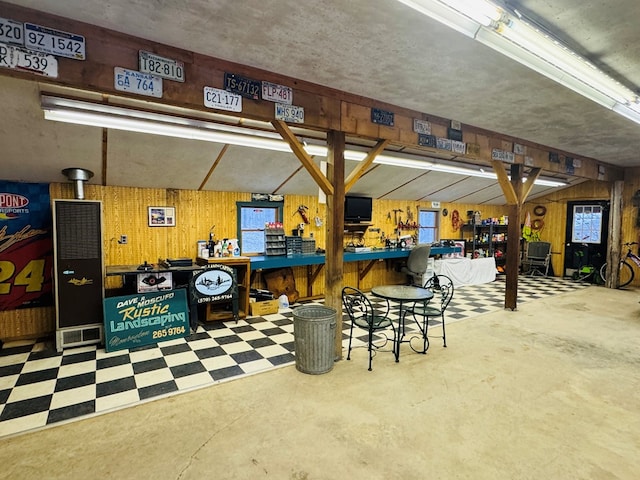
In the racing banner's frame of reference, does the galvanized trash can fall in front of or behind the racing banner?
in front

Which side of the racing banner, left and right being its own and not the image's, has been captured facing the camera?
front

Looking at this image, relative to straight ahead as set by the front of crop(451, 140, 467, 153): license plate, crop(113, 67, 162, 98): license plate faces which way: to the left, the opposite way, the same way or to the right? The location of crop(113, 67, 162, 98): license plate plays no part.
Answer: the same way

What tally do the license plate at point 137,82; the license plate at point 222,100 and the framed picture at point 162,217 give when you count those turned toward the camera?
3

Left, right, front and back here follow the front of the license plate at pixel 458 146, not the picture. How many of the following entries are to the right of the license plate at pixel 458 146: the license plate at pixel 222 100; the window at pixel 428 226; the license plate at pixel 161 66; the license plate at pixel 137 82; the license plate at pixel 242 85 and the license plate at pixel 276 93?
5

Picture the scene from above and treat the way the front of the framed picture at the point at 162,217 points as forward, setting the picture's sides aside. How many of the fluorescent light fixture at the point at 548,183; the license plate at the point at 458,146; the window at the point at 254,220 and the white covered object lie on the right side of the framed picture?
0

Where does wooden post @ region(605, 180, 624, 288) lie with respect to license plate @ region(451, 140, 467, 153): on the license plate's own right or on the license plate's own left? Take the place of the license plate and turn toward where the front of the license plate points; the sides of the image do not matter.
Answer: on the license plate's own left

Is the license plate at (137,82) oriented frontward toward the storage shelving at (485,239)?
no

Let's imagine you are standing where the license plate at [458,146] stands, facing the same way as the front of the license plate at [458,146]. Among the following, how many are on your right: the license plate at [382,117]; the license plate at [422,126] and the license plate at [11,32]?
3

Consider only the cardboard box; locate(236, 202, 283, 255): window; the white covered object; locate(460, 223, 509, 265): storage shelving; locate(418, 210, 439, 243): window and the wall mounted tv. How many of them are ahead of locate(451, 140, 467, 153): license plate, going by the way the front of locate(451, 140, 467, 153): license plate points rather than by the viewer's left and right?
0

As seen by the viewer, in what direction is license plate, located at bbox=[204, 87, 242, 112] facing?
toward the camera

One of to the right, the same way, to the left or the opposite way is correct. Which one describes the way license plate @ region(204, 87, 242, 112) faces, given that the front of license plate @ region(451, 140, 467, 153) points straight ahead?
the same way

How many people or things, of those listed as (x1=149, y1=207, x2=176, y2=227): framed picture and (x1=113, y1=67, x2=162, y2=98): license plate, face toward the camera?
2
